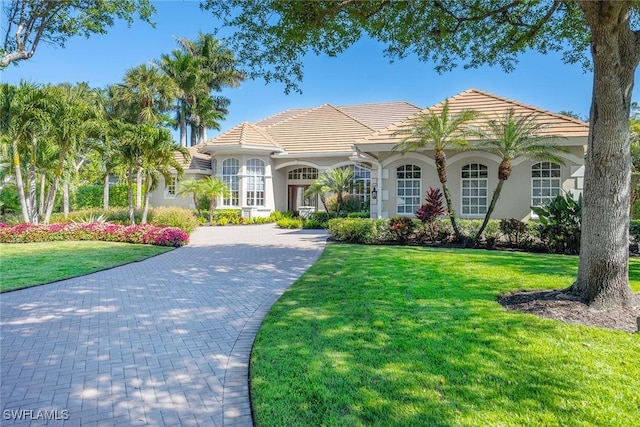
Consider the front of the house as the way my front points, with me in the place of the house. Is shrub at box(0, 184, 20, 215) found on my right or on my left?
on my right

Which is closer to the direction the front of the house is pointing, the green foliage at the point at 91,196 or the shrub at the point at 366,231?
the shrub

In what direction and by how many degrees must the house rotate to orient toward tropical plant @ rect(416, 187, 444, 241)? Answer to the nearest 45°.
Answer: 0° — it already faces it

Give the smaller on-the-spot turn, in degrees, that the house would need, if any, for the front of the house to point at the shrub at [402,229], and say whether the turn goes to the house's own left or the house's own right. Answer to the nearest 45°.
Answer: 0° — it already faces it

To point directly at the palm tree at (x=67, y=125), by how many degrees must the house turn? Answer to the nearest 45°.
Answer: approximately 45° to its right

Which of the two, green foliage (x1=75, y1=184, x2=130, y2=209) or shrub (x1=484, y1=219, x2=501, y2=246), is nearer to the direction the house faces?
the shrub

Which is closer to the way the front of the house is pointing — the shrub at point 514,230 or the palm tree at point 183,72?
the shrub

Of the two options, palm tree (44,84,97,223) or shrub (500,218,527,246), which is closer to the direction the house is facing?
the shrub

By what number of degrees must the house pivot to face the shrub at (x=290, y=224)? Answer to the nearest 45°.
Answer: approximately 45° to its right

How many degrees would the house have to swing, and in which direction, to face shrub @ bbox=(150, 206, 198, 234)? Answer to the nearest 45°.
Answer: approximately 45° to its right

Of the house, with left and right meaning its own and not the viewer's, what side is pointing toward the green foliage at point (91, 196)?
right

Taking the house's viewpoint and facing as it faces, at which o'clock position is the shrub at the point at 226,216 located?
The shrub is roughly at 3 o'clock from the house.

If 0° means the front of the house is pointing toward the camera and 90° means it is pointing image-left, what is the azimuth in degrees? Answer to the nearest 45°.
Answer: approximately 0°

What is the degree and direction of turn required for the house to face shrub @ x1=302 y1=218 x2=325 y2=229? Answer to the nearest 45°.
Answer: approximately 45° to its right
